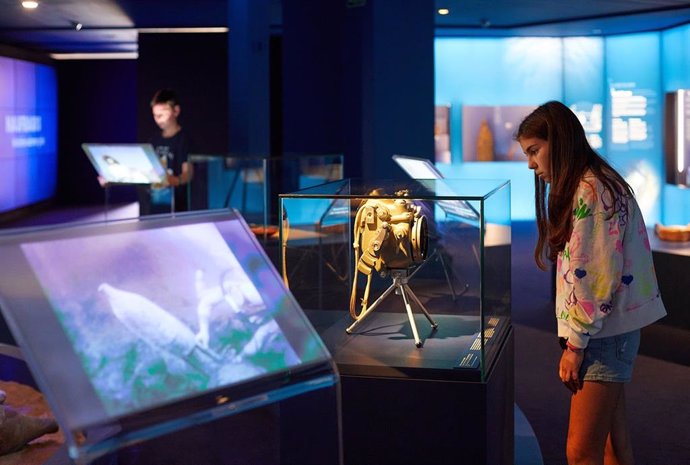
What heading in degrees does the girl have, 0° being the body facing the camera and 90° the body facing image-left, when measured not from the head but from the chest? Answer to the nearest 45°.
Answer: approximately 90°

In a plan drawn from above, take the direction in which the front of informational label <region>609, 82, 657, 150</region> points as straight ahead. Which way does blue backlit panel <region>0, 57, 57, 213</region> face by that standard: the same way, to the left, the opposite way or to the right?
to the left

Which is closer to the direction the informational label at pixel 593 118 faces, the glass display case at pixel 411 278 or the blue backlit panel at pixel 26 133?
the glass display case

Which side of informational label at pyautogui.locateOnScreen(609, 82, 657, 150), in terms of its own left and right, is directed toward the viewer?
front

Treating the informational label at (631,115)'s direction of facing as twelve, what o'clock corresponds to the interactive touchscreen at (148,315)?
The interactive touchscreen is roughly at 12 o'clock from the informational label.

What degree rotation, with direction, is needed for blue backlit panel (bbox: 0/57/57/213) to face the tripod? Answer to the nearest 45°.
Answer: approximately 45° to its right

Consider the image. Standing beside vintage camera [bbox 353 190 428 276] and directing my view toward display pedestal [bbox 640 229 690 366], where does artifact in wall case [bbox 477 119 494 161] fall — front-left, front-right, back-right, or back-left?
front-left

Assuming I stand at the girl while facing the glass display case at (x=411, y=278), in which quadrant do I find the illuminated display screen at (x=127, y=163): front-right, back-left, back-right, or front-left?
front-right

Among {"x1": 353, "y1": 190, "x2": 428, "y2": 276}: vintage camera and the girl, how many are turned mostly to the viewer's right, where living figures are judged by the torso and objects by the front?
1

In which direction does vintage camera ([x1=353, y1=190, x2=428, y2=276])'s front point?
to the viewer's right

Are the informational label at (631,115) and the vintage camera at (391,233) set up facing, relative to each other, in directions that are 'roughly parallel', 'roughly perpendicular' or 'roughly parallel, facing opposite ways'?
roughly perpendicular

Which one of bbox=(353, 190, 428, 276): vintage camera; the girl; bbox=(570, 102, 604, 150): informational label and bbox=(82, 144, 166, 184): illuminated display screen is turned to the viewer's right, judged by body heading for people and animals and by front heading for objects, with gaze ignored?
the vintage camera

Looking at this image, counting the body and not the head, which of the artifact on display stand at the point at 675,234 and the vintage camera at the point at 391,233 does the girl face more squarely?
the vintage camera

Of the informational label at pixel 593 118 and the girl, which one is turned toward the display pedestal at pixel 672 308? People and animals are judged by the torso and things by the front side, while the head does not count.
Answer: the informational label

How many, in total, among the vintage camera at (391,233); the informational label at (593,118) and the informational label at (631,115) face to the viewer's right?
1

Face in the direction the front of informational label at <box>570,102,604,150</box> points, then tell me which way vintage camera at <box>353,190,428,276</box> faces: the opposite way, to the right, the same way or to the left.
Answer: to the left

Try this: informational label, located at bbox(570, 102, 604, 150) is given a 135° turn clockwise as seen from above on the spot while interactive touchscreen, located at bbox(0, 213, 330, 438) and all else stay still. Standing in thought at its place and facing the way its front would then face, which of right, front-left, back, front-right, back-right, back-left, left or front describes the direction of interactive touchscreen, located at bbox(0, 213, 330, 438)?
back-left

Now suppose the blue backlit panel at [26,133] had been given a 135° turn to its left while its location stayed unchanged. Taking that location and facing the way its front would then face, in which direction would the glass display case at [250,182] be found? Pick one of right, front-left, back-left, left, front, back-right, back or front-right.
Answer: back
